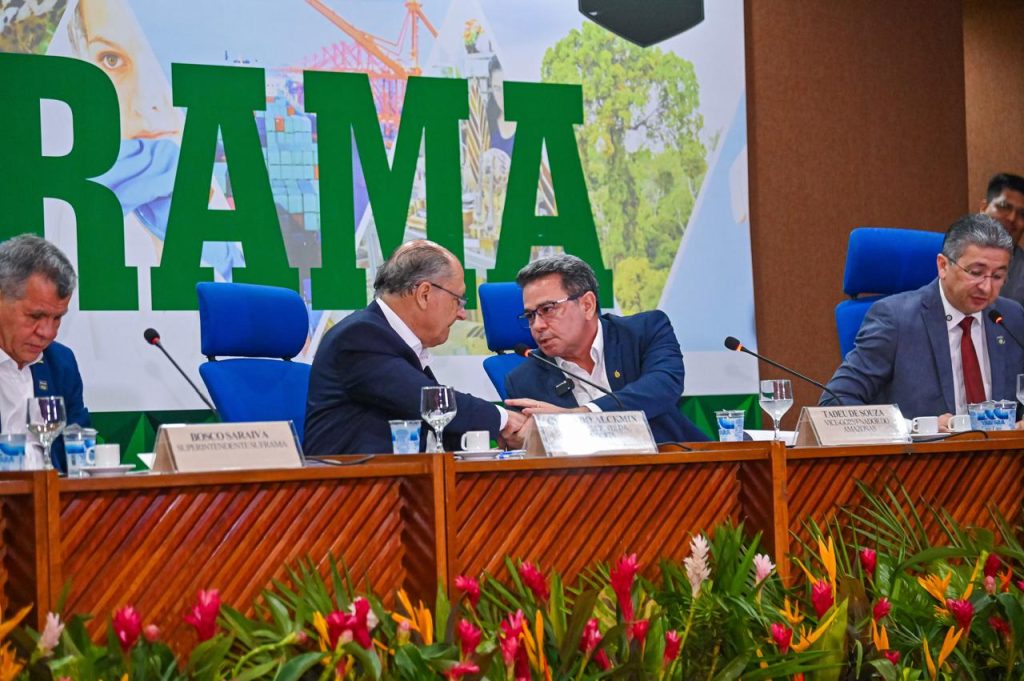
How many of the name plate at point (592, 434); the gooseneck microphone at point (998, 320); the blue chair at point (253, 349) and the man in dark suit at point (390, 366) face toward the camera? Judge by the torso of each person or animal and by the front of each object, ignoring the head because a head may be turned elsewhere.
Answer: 2

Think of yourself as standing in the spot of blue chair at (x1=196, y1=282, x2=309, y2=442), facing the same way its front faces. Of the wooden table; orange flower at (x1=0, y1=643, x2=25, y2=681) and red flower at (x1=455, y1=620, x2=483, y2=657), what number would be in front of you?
3

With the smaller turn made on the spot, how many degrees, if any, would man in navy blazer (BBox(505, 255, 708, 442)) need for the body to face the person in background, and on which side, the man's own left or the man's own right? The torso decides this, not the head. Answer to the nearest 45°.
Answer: approximately 180°

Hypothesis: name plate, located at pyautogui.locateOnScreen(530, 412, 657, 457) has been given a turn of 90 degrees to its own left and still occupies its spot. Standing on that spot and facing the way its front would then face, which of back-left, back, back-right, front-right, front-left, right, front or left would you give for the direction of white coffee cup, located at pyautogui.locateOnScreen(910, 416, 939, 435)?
front-left

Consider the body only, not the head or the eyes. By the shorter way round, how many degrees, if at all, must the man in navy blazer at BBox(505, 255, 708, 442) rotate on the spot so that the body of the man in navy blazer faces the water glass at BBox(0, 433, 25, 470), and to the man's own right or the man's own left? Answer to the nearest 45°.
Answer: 0° — they already face it

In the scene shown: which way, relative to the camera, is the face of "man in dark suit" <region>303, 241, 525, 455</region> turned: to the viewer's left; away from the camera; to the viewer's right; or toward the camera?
to the viewer's right

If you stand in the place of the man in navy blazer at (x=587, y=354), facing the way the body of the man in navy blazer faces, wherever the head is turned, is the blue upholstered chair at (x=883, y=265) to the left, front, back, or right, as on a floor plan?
back

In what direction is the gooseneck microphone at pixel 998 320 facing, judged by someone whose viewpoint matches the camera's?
facing to the left of the viewer

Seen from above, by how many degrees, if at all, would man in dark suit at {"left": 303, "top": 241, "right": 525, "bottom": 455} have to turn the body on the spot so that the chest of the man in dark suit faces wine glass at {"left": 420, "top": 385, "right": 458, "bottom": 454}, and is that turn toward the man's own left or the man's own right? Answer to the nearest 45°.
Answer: approximately 90° to the man's own right

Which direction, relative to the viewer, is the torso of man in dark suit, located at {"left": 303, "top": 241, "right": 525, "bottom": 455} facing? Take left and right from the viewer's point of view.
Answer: facing to the right of the viewer

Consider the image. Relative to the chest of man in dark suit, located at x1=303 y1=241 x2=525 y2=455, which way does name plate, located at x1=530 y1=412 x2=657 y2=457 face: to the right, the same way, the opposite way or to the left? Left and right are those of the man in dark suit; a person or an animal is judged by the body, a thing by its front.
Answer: to the right
